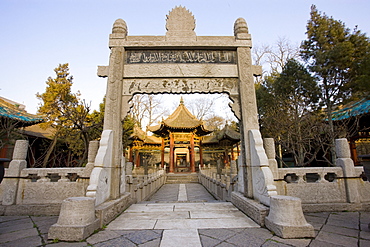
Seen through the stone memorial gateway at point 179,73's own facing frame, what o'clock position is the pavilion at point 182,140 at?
The pavilion is roughly at 6 o'clock from the stone memorial gateway.

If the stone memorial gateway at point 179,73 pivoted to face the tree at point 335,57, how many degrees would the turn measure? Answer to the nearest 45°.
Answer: approximately 135° to its left

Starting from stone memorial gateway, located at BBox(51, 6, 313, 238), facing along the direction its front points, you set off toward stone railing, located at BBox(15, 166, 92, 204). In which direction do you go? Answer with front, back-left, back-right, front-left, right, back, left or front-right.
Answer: right

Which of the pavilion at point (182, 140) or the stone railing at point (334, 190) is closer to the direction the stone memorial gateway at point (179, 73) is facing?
the stone railing

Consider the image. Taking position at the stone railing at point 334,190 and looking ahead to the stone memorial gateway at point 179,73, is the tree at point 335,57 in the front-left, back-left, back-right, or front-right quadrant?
back-right

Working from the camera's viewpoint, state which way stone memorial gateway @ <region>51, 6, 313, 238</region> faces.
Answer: facing the viewer

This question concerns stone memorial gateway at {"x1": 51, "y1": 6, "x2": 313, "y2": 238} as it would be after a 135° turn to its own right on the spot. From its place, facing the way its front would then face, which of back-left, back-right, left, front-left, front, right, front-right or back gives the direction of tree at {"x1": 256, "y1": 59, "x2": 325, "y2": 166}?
right

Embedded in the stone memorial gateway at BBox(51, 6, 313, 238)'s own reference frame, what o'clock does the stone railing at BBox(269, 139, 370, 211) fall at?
The stone railing is roughly at 9 o'clock from the stone memorial gateway.
